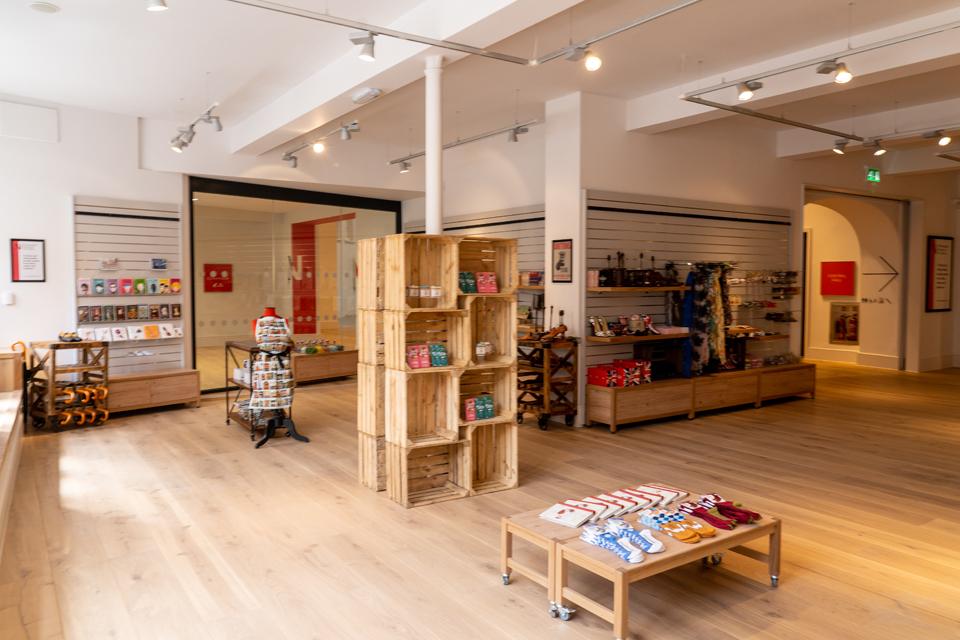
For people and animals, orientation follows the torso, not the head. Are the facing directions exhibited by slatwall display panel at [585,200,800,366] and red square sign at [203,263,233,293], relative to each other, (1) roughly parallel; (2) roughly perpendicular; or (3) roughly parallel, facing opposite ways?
roughly parallel

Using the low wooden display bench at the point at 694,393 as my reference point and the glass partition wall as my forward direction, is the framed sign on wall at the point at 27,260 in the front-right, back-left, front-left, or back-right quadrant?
front-left

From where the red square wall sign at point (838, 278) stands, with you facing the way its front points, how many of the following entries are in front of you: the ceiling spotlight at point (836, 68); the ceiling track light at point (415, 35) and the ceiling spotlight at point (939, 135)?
3

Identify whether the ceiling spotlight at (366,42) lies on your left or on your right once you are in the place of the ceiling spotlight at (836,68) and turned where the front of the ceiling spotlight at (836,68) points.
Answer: on your right

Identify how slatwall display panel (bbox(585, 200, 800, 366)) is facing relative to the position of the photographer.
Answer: facing the viewer and to the right of the viewer

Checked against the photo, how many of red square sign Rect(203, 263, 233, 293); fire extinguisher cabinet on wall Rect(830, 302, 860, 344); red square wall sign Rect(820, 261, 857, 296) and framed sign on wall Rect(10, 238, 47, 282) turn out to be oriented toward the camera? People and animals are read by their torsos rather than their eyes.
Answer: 4

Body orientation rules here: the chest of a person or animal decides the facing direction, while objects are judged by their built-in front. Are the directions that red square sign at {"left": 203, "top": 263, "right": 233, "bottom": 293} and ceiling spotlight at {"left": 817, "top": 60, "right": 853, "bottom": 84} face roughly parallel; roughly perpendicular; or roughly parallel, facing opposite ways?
roughly parallel

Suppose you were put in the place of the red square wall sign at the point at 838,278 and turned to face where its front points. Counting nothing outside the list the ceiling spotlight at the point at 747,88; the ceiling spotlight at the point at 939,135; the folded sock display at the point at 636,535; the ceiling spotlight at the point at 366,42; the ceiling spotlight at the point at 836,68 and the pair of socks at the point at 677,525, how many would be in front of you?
6

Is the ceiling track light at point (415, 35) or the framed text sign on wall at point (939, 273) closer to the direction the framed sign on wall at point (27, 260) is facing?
the ceiling track light

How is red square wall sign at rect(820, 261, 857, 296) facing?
toward the camera

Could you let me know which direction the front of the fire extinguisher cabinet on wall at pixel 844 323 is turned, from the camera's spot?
facing the viewer

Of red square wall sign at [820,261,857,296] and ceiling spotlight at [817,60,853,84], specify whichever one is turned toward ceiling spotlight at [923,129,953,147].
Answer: the red square wall sign

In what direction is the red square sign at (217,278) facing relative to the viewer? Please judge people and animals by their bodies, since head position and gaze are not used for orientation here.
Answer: toward the camera

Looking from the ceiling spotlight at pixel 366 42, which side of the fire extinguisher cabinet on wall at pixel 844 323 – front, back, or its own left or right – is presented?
front

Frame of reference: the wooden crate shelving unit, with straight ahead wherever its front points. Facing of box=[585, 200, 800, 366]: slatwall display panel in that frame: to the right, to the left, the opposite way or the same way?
the same way

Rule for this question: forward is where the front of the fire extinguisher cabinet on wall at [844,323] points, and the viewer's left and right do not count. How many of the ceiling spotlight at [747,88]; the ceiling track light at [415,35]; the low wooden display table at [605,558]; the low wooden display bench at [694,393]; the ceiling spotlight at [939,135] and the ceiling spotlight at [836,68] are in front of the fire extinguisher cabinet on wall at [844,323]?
6

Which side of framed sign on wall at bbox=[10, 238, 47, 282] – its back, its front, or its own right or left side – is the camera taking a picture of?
front

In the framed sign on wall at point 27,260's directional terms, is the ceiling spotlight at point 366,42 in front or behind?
in front

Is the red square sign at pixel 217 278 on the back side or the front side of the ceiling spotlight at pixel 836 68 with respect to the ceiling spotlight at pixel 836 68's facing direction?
on the back side

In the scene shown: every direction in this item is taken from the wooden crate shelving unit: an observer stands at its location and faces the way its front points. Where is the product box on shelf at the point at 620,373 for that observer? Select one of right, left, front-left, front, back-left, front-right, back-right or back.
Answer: left
